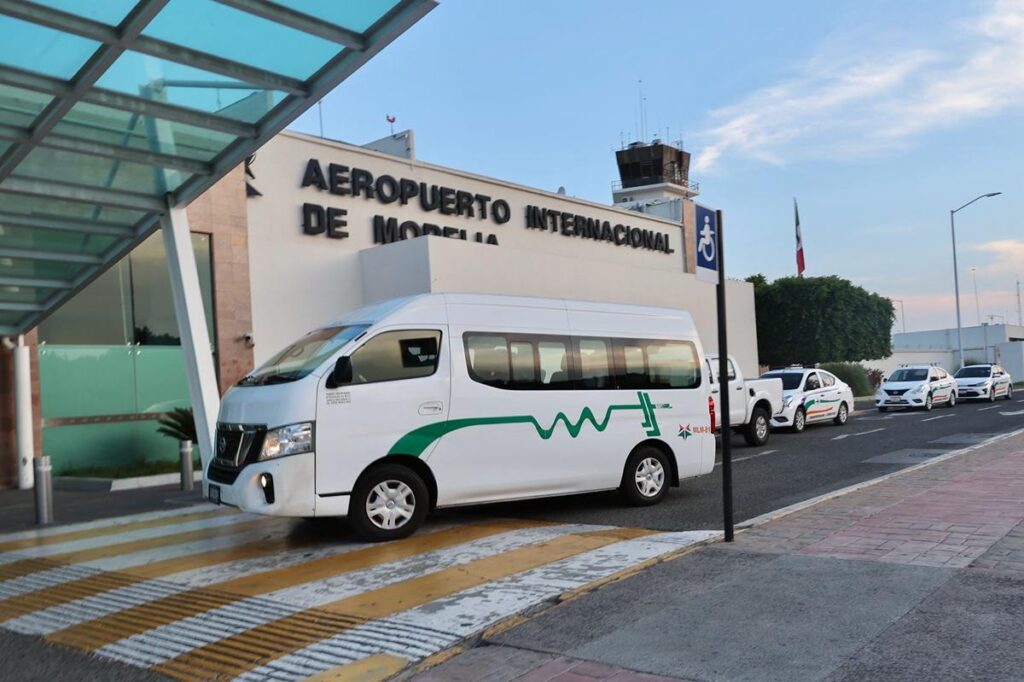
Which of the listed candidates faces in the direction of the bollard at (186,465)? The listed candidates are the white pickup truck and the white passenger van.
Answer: the white pickup truck

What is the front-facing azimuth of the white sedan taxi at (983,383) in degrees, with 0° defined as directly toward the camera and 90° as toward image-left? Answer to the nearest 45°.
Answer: approximately 45°

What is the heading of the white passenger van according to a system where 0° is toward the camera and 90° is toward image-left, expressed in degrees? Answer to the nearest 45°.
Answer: approximately 45°

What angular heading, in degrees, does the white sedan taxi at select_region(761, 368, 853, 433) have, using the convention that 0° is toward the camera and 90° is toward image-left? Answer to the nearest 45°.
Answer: approximately 45°

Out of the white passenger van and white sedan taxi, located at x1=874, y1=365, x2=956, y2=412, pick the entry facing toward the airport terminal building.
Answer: the white sedan taxi

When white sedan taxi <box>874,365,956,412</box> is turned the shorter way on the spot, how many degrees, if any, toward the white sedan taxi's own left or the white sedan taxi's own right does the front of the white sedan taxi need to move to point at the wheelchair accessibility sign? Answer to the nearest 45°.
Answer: approximately 45° to the white sedan taxi's own left

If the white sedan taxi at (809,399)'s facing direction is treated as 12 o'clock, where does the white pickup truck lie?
The white pickup truck is roughly at 11 o'clock from the white sedan taxi.

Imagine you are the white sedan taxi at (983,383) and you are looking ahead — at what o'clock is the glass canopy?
The glass canopy is roughly at 11 o'clock from the white sedan taxi.

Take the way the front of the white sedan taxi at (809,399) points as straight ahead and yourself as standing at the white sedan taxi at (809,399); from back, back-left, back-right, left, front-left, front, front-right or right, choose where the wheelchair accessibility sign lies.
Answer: front-left

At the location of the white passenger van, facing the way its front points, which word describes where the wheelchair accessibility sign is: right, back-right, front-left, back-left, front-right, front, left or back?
left

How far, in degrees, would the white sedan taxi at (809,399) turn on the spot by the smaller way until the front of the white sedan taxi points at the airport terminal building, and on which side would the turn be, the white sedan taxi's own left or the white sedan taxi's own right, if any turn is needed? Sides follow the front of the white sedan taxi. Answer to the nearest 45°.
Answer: approximately 45° to the white sedan taxi's own right

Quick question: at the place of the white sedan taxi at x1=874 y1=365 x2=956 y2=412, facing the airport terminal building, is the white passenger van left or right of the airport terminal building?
left

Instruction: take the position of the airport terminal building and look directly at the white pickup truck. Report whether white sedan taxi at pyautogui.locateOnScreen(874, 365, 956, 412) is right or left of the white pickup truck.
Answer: left

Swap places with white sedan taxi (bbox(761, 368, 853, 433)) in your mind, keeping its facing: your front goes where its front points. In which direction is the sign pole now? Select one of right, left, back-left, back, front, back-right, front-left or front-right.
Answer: front-left

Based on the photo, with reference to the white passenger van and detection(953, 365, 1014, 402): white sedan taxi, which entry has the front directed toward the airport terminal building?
the white sedan taxi

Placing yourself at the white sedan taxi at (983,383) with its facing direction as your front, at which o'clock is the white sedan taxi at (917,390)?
the white sedan taxi at (917,390) is roughly at 11 o'clock from the white sedan taxi at (983,383).

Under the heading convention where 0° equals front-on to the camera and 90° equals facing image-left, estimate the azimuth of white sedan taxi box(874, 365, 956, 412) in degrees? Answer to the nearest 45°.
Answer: approximately 45°

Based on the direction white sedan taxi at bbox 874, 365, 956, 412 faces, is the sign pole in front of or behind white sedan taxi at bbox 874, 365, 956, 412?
in front

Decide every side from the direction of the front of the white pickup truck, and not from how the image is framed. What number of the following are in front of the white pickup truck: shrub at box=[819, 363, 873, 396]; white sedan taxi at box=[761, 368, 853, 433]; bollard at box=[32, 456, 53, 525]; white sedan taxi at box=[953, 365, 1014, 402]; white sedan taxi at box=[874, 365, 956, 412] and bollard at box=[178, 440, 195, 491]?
2
